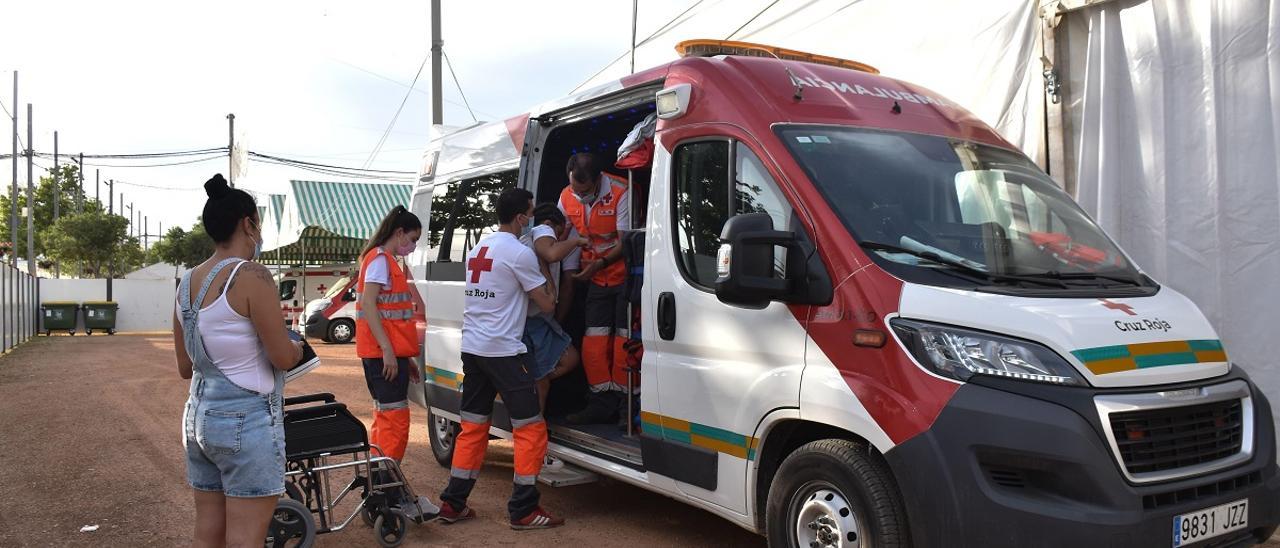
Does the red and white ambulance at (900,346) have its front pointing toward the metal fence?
no

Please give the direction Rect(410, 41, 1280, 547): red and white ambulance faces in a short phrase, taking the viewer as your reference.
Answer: facing the viewer and to the right of the viewer

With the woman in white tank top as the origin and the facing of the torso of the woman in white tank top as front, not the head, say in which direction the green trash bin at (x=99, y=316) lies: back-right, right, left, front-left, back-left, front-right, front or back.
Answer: front-left

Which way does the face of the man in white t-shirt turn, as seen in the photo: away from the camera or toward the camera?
away from the camera

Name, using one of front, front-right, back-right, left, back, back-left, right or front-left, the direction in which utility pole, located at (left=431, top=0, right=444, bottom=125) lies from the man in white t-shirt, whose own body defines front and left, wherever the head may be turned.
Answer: front-left

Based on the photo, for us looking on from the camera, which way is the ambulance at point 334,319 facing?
facing the viewer and to the left of the viewer

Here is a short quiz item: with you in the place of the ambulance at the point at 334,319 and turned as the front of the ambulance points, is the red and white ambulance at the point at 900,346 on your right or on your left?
on your left

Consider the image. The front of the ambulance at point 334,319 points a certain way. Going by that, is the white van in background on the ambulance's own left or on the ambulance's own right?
on the ambulance's own right

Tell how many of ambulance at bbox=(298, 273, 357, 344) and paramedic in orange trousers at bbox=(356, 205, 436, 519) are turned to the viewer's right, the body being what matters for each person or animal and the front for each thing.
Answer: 1

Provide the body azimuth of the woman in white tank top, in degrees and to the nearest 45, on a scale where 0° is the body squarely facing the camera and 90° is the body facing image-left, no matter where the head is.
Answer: approximately 225°

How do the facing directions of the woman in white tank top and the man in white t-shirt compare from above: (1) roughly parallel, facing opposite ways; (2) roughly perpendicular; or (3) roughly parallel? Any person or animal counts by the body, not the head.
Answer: roughly parallel

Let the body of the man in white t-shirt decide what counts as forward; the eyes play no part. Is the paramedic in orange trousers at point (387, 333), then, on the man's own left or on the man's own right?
on the man's own left
